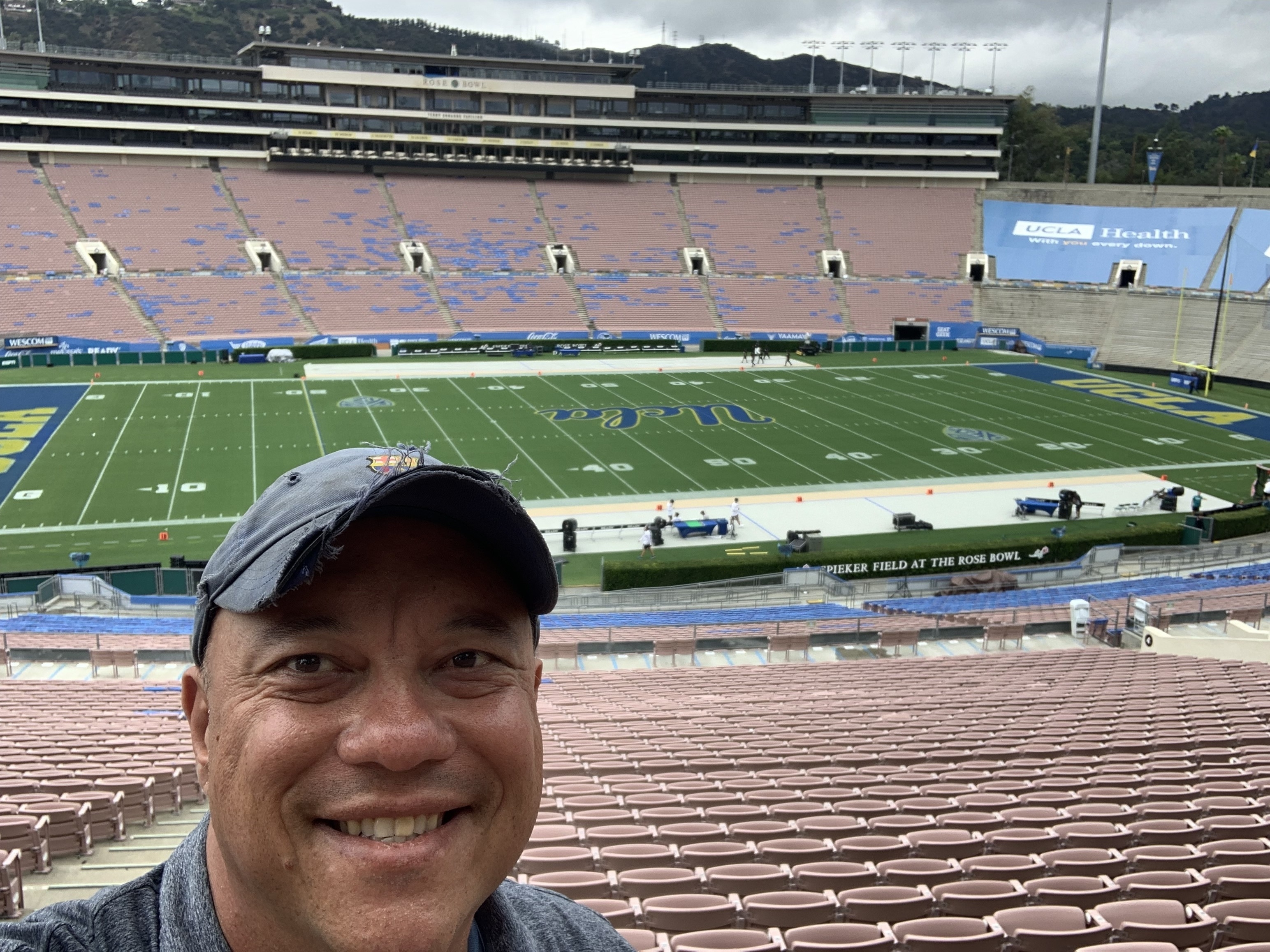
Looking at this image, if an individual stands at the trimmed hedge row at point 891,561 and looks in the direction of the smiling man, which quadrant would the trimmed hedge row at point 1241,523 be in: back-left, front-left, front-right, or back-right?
back-left

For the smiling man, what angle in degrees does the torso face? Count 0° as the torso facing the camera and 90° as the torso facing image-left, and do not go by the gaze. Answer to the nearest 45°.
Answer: approximately 0°

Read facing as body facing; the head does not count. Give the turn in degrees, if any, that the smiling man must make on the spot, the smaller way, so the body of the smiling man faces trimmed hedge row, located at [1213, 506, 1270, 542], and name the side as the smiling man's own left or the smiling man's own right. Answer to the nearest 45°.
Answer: approximately 135° to the smiling man's own left

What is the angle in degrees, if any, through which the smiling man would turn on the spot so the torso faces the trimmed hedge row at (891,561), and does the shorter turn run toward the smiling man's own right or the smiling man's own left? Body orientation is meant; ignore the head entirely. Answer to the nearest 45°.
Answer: approximately 135° to the smiling man's own left
